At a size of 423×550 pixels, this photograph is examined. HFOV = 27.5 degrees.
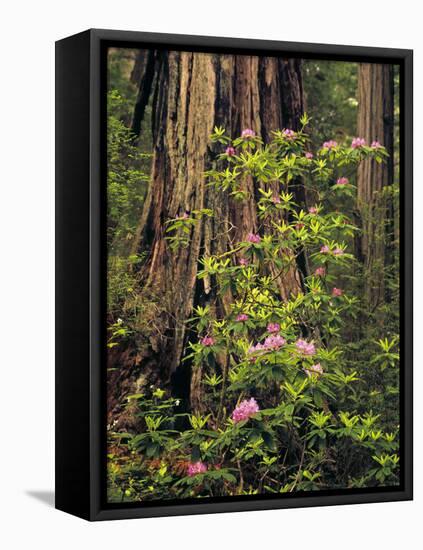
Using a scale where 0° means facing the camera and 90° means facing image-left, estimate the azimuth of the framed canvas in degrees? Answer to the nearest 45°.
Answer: approximately 315°
